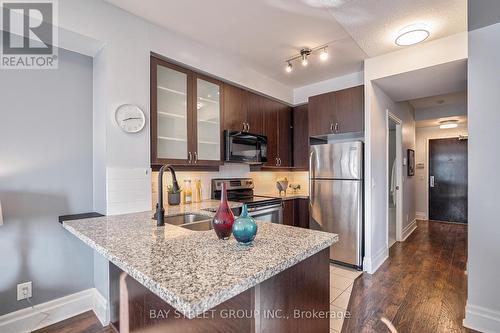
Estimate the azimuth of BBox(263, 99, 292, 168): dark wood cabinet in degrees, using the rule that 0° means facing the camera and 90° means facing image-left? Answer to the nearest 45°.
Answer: approximately 315°

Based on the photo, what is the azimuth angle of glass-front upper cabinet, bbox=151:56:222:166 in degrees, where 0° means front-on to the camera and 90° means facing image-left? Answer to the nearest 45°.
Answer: approximately 315°

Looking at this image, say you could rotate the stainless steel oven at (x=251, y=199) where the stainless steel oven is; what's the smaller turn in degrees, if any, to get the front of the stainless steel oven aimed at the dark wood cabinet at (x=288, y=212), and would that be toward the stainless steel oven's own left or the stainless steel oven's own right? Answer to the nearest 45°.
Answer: approximately 90° to the stainless steel oven's own left

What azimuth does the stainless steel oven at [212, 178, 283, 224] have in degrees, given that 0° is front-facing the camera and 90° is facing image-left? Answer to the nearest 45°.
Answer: approximately 315°

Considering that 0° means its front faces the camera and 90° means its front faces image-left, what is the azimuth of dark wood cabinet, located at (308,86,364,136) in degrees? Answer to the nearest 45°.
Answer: approximately 45°
